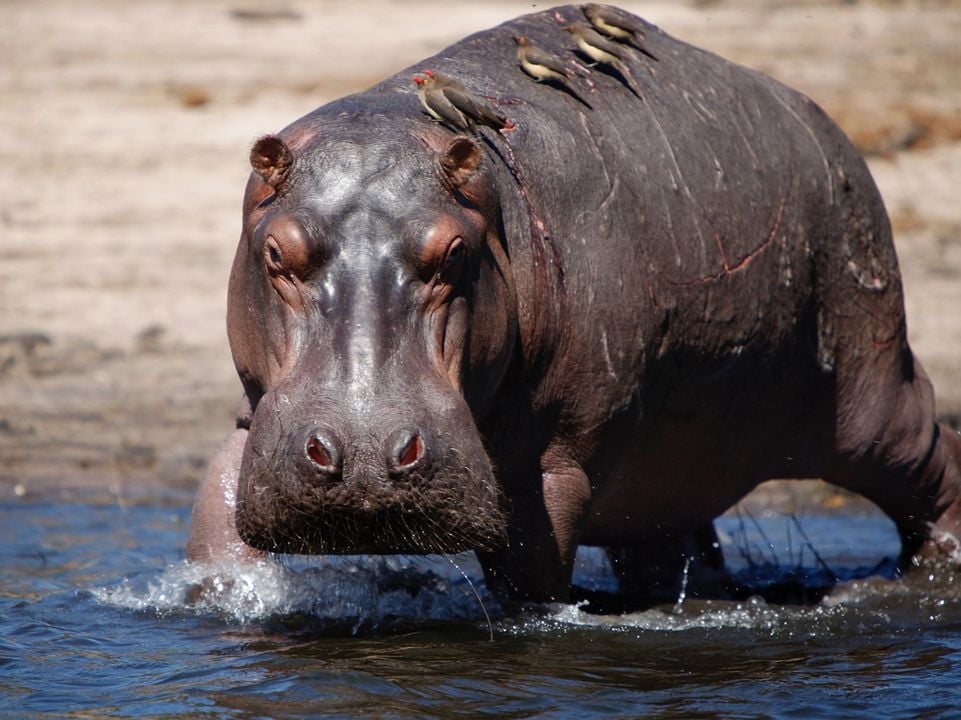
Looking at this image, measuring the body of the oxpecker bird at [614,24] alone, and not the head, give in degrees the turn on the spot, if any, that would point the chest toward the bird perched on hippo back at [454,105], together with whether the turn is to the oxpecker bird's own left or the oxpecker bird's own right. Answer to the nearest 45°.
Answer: approximately 45° to the oxpecker bird's own left

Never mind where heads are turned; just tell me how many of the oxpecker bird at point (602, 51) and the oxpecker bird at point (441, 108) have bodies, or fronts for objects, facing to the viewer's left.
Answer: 2

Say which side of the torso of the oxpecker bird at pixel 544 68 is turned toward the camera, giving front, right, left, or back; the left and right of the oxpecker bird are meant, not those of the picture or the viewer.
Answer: left

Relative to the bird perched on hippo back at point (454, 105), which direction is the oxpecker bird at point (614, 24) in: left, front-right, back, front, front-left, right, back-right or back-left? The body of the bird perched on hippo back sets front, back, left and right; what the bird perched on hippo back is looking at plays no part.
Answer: back-right

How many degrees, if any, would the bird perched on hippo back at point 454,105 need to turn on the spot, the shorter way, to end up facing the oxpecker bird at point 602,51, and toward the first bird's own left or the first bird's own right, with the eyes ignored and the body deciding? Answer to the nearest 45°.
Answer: approximately 135° to the first bird's own right

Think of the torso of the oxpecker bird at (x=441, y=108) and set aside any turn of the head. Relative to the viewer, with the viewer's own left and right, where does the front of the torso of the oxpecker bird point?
facing to the left of the viewer

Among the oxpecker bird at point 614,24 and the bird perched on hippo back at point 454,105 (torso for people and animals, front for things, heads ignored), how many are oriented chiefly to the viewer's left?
2

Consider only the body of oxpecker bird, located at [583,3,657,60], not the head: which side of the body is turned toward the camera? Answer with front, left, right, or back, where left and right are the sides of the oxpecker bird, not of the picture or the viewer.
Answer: left

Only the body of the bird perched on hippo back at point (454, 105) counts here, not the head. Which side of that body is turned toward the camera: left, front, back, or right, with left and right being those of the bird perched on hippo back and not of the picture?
left

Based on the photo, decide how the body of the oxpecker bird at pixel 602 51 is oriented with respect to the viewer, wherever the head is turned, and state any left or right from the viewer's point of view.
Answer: facing to the left of the viewer
